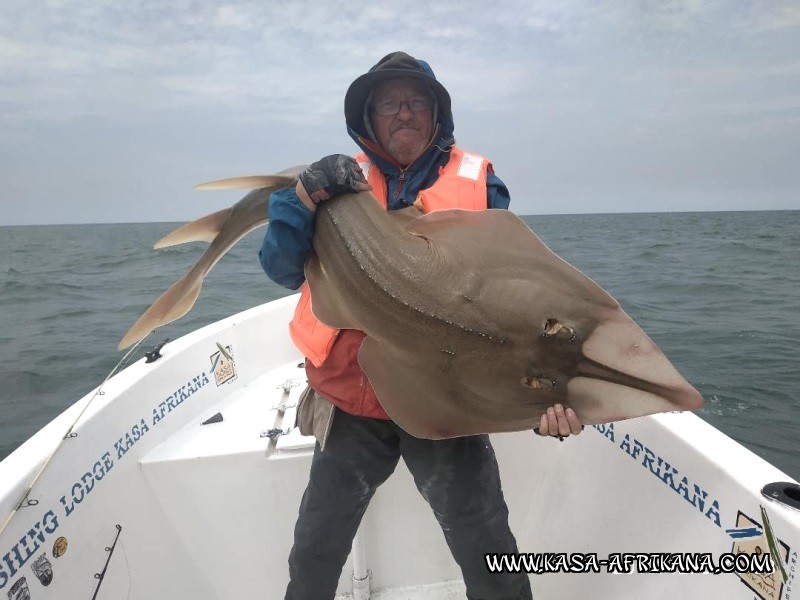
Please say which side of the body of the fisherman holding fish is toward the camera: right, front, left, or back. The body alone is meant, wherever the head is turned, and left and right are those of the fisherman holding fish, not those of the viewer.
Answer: front

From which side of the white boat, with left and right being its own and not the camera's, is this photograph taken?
back
